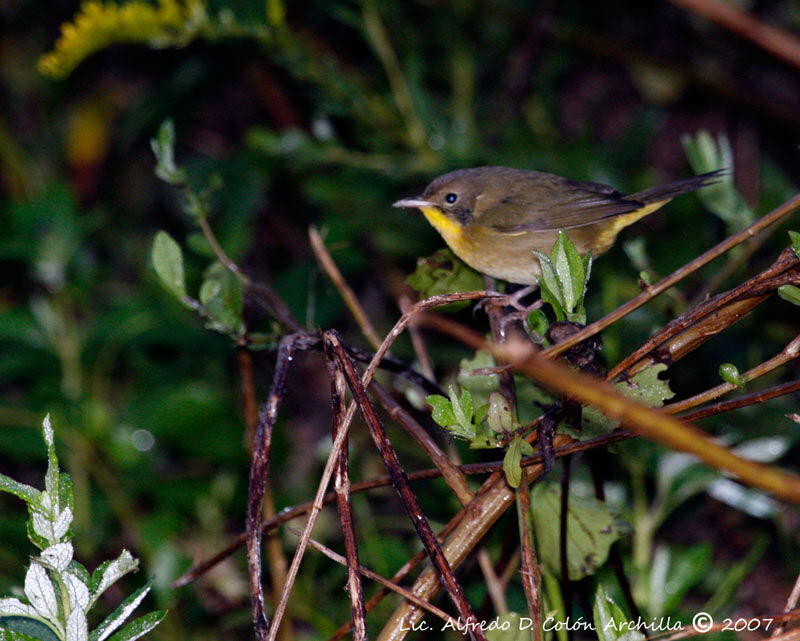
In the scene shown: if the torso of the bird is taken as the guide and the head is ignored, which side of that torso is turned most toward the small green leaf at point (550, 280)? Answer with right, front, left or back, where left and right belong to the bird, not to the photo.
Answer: left

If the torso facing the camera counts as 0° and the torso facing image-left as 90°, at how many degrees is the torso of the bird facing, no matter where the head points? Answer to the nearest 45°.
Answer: approximately 90°

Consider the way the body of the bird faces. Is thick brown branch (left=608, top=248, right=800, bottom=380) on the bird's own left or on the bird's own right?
on the bird's own left

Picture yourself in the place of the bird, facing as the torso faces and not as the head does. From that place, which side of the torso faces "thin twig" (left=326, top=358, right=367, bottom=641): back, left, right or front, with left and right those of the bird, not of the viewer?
front

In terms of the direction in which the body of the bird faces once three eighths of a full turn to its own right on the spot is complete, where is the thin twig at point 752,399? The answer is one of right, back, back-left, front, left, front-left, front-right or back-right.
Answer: front-right

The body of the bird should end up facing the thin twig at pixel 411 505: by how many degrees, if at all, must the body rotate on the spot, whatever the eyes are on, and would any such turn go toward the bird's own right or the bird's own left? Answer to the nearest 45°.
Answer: approximately 90° to the bird's own left

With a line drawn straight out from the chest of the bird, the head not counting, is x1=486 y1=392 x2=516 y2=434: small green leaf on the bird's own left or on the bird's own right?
on the bird's own left

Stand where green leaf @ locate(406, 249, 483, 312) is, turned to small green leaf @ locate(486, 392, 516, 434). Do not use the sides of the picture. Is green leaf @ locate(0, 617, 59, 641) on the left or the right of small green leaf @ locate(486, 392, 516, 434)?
right
